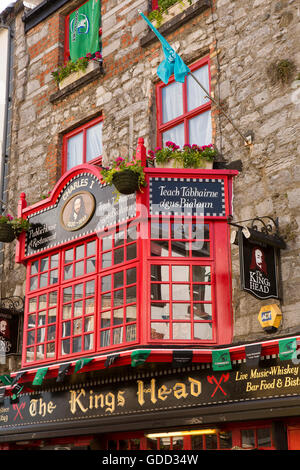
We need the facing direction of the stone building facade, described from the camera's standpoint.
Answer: facing the viewer and to the left of the viewer
